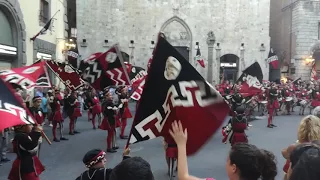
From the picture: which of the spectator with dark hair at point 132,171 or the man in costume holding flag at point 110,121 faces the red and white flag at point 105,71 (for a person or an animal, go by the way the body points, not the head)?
the spectator with dark hair

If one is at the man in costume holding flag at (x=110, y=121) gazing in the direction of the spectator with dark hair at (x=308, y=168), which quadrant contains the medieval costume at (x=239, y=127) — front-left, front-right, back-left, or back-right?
front-left

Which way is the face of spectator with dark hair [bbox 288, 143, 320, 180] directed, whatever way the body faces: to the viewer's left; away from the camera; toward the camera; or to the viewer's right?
away from the camera

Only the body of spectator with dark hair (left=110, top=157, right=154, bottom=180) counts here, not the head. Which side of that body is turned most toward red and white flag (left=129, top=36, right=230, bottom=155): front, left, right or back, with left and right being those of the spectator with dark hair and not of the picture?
front

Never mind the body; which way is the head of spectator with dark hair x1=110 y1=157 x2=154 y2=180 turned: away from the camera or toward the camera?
away from the camera

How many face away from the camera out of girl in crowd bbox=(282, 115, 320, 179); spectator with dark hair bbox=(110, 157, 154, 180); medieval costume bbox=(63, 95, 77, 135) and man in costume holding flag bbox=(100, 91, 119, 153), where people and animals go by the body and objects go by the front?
2

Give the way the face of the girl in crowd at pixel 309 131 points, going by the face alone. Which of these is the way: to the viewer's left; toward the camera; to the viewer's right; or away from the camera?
away from the camera

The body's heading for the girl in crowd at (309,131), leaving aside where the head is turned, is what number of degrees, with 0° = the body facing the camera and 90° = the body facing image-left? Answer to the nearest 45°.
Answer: approximately 180°

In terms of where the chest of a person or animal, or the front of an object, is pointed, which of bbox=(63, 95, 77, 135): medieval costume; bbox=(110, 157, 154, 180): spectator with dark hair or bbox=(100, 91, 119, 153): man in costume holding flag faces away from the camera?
the spectator with dark hair

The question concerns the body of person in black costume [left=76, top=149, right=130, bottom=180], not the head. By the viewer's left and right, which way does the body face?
facing away from the viewer and to the right of the viewer

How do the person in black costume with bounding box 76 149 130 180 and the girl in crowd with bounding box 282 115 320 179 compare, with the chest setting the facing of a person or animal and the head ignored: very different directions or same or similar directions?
same or similar directions

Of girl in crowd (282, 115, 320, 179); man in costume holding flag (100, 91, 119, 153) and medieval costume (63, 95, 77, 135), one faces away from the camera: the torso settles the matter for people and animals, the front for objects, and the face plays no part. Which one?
the girl in crowd

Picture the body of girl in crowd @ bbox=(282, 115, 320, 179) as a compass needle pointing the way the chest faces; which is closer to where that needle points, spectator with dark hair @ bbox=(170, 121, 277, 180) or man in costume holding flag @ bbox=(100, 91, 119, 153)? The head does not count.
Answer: the man in costume holding flag
